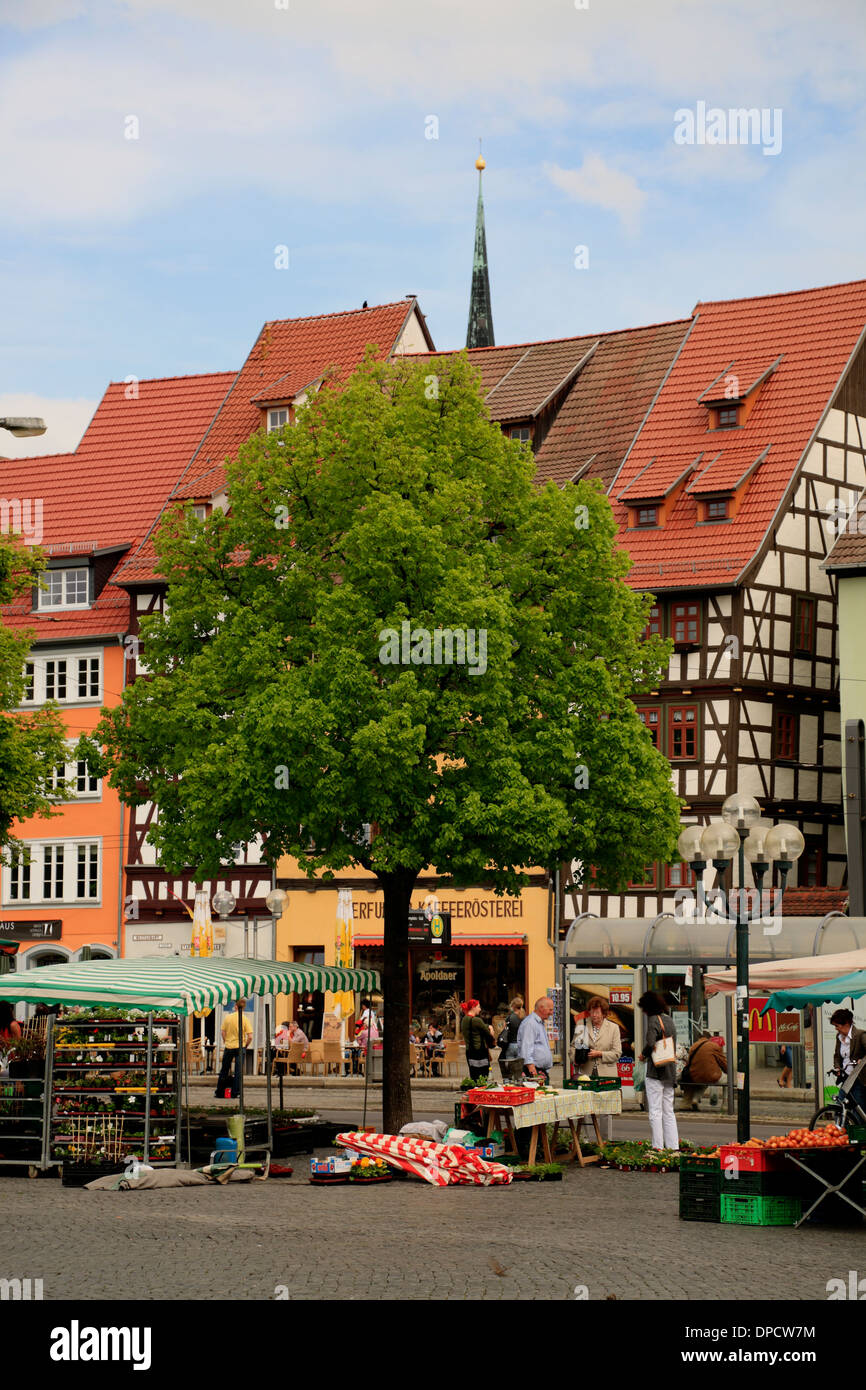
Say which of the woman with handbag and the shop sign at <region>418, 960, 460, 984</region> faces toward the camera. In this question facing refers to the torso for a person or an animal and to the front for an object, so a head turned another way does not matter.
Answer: the shop sign

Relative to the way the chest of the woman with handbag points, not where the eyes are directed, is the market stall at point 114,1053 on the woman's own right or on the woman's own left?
on the woman's own left

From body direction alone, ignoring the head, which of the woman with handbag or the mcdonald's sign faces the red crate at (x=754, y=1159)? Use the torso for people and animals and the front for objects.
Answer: the mcdonald's sign

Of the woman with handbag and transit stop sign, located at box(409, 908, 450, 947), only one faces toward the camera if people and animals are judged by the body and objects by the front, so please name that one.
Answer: the transit stop sign

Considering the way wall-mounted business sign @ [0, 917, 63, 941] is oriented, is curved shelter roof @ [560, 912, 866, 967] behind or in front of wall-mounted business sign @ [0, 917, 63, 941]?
in front

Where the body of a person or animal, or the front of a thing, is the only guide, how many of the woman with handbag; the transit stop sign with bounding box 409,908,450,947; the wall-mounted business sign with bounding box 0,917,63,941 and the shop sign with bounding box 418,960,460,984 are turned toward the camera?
3

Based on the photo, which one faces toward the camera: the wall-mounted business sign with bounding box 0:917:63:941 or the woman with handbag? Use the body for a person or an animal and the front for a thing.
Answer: the wall-mounted business sign

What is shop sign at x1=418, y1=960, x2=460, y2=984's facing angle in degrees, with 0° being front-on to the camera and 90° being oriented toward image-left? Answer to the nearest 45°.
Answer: approximately 0°

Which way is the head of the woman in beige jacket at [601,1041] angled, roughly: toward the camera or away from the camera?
toward the camera

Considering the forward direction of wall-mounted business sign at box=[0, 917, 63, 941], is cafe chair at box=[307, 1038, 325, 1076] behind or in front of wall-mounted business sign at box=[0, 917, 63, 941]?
in front

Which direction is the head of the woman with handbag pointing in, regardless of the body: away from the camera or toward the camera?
away from the camera

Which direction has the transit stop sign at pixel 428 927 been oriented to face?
toward the camera

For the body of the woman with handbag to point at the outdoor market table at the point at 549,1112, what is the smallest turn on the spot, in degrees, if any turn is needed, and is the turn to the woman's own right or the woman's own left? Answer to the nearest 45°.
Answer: approximately 45° to the woman's own left

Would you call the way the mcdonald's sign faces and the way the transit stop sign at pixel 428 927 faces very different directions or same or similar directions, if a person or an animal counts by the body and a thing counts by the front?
same or similar directions

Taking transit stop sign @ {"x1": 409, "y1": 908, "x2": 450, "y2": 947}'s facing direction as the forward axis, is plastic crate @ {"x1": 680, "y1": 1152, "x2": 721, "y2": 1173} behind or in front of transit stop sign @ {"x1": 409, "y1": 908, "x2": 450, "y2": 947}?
in front

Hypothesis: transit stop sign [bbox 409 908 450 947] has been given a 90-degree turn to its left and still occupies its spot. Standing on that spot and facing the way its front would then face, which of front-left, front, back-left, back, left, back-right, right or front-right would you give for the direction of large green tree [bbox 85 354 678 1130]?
right
